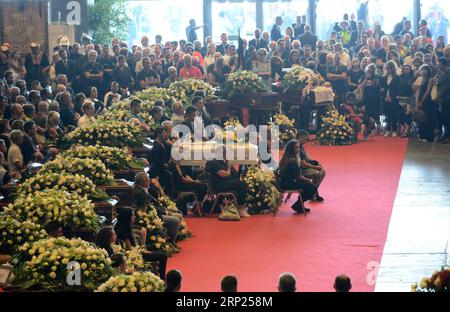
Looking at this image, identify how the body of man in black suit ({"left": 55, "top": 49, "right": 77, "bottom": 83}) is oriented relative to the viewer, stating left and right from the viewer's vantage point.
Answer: facing the viewer

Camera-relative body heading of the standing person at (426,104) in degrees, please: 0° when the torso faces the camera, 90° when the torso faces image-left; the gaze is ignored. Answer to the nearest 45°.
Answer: approximately 45°

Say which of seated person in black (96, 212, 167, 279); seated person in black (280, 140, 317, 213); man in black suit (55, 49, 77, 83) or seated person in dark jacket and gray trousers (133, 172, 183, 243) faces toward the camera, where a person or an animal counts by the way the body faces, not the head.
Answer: the man in black suit

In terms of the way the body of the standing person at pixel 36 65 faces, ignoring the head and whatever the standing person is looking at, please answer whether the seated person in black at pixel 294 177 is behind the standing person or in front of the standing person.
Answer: in front

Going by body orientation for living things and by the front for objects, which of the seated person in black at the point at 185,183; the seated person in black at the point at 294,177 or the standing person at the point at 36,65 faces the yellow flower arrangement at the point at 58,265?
the standing person
